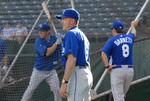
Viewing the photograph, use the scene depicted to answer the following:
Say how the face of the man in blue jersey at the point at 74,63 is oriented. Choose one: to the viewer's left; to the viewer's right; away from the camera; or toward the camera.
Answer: to the viewer's left

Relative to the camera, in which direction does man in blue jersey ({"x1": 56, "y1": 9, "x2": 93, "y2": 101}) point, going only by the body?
to the viewer's left

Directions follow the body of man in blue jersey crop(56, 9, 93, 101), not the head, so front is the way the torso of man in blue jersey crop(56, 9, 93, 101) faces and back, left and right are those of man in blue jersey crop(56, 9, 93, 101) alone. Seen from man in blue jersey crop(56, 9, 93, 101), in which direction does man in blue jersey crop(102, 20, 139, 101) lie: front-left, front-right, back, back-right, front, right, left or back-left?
back-right

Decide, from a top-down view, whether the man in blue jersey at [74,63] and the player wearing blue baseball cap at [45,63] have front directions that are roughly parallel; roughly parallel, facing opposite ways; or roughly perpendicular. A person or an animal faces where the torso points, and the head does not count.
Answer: roughly perpendicular

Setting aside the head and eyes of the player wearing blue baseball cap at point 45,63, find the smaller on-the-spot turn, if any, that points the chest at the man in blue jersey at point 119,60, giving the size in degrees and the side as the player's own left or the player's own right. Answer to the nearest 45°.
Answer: approximately 45° to the player's own left

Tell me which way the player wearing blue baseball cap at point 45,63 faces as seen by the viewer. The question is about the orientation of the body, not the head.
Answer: toward the camera

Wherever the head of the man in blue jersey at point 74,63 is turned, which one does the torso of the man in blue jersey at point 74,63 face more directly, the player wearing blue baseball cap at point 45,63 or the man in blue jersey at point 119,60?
the player wearing blue baseball cap

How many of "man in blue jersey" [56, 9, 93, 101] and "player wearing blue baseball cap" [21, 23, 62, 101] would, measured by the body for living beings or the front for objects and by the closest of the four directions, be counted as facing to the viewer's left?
1

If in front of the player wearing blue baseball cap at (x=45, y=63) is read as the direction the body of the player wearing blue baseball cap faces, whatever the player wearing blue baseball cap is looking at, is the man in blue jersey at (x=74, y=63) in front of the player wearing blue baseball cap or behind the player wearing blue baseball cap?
in front

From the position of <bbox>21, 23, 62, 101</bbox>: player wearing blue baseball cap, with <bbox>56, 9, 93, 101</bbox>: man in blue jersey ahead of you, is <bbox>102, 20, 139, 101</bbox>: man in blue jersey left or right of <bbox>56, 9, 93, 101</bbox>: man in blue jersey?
left
